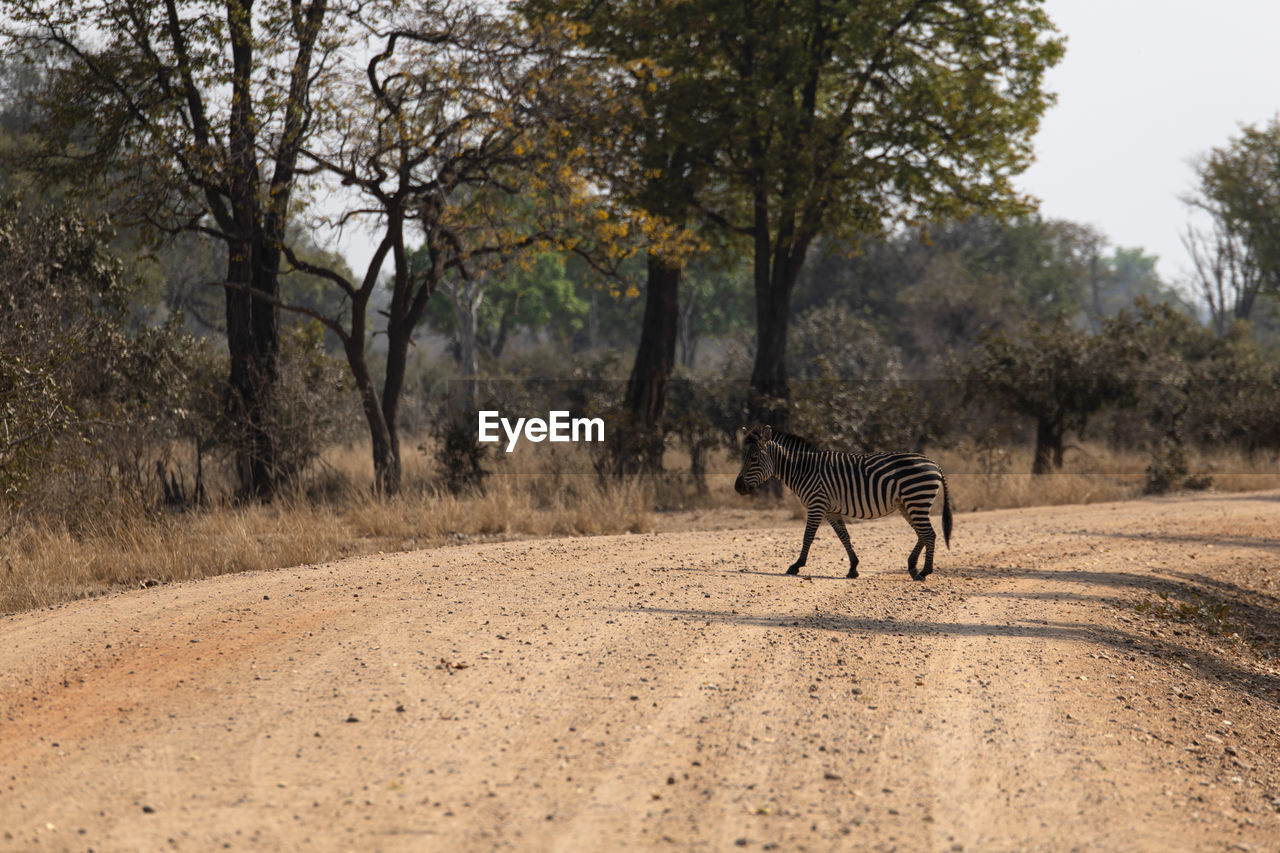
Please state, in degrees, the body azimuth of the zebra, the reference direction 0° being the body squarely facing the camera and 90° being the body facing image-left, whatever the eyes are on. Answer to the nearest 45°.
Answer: approximately 90°

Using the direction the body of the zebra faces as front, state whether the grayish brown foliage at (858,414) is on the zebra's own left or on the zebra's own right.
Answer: on the zebra's own right

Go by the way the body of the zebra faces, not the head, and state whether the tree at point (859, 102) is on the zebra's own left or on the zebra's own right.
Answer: on the zebra's own right

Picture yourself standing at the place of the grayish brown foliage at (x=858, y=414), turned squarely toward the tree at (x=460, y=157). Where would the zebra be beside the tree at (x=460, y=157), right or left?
left

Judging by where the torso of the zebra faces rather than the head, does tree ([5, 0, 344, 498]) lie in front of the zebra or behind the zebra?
in front

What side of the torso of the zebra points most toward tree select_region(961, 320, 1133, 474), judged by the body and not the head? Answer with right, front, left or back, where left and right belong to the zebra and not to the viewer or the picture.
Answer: right
